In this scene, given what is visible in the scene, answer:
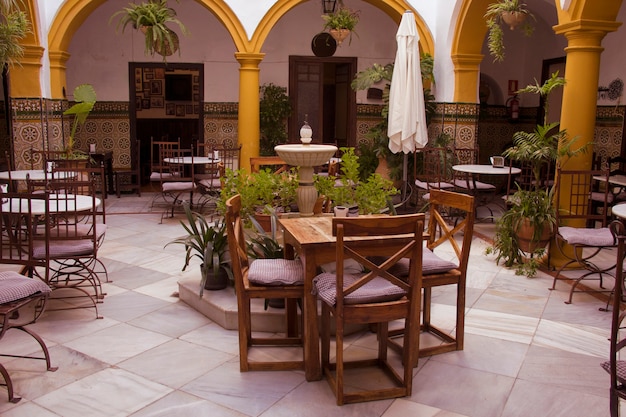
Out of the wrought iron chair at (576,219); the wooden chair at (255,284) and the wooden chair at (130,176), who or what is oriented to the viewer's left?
the wooden chair at (130,176)

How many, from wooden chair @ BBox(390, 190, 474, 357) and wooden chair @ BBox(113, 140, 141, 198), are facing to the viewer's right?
0

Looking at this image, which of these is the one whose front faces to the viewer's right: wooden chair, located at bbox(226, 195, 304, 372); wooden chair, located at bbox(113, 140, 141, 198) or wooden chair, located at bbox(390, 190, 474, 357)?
wooden chair, located at bbox(226, 195, 304, 372)

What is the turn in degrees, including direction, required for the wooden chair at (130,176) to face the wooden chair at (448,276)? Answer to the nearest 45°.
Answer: approximately 90° to its left

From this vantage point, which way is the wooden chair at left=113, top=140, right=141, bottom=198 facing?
to the viewer's left

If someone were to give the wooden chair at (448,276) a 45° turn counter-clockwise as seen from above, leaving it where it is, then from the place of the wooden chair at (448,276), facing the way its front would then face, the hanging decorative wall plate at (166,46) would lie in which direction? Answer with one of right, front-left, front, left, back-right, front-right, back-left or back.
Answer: back-right

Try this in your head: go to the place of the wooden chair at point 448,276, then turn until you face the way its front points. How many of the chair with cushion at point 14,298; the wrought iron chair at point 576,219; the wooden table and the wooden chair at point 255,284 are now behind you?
1

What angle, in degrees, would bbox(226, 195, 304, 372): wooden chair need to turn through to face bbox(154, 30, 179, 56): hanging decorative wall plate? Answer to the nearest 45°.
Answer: approximately 90° to its left

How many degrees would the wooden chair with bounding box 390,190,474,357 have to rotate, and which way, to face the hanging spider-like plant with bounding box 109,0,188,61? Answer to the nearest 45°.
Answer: approximately 90° to its right

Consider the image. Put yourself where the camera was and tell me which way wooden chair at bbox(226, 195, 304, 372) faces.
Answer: facing to the right of the viewer
